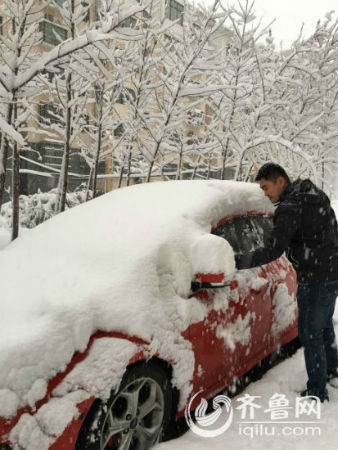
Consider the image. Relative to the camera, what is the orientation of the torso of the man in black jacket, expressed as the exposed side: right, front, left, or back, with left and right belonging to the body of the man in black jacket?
left

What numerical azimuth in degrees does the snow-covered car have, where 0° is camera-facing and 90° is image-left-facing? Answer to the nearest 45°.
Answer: approximately 45°
